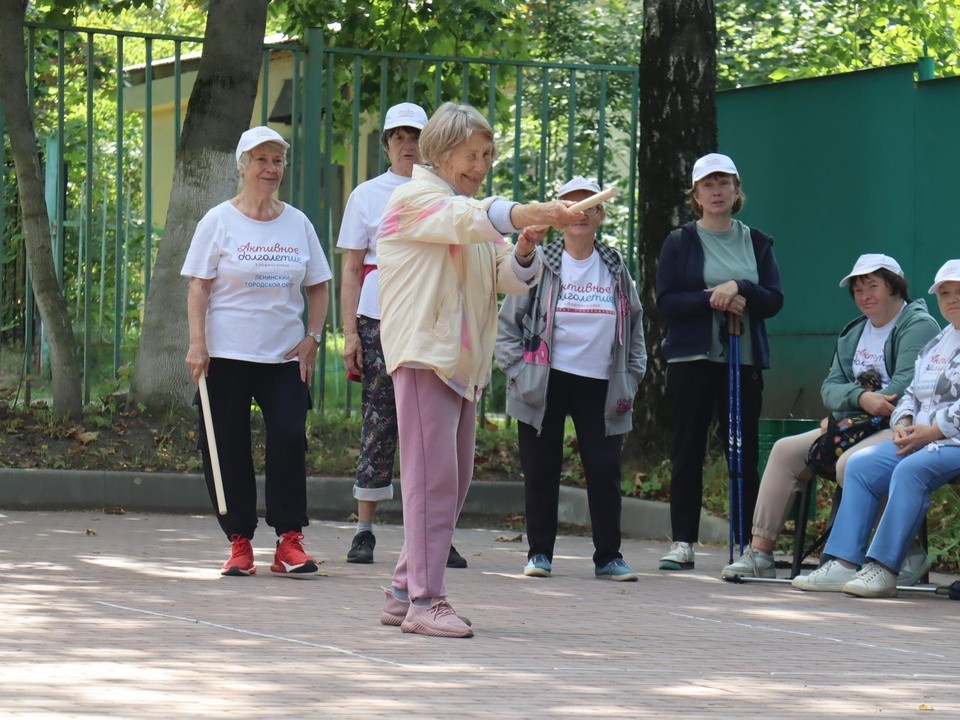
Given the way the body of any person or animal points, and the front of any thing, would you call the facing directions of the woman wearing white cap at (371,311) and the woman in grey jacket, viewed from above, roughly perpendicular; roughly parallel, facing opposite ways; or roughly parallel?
roughly parallel

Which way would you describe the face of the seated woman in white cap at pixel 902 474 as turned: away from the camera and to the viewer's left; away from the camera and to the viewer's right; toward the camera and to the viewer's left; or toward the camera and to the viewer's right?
toward the camera and to the viewer's left

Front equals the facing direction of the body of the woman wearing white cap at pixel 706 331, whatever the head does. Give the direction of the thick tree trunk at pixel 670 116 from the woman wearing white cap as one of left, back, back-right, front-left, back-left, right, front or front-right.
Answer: back

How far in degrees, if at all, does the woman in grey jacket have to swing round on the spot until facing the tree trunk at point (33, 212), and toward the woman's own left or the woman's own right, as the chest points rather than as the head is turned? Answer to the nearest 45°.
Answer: approximately 135° to the woman's own right

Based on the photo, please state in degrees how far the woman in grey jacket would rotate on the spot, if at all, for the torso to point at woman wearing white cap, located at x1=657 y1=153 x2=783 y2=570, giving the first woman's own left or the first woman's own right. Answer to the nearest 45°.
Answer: approximately 135° to the first woman's own left

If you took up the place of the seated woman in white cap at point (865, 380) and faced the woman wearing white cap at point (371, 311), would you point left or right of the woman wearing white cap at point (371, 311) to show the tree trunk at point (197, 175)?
right

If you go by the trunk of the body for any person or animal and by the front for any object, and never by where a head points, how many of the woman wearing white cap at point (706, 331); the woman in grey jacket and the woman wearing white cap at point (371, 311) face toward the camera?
3

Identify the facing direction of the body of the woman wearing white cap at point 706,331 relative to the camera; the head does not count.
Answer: toward the camera

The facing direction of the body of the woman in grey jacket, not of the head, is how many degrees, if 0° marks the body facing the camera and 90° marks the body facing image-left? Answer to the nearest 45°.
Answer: approximately 0°

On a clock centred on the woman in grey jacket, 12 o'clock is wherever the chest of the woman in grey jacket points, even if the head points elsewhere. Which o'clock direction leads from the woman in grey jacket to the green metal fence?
The green metal fence is roughly at 5 o'clock from the woman in grey jacket.

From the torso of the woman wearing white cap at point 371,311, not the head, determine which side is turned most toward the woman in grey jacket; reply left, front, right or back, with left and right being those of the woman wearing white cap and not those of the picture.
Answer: left

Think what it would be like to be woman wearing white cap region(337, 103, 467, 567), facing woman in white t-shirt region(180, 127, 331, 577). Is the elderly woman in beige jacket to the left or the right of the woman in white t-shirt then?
left

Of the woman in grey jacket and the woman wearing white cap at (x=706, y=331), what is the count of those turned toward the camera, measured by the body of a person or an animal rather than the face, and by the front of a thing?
2
